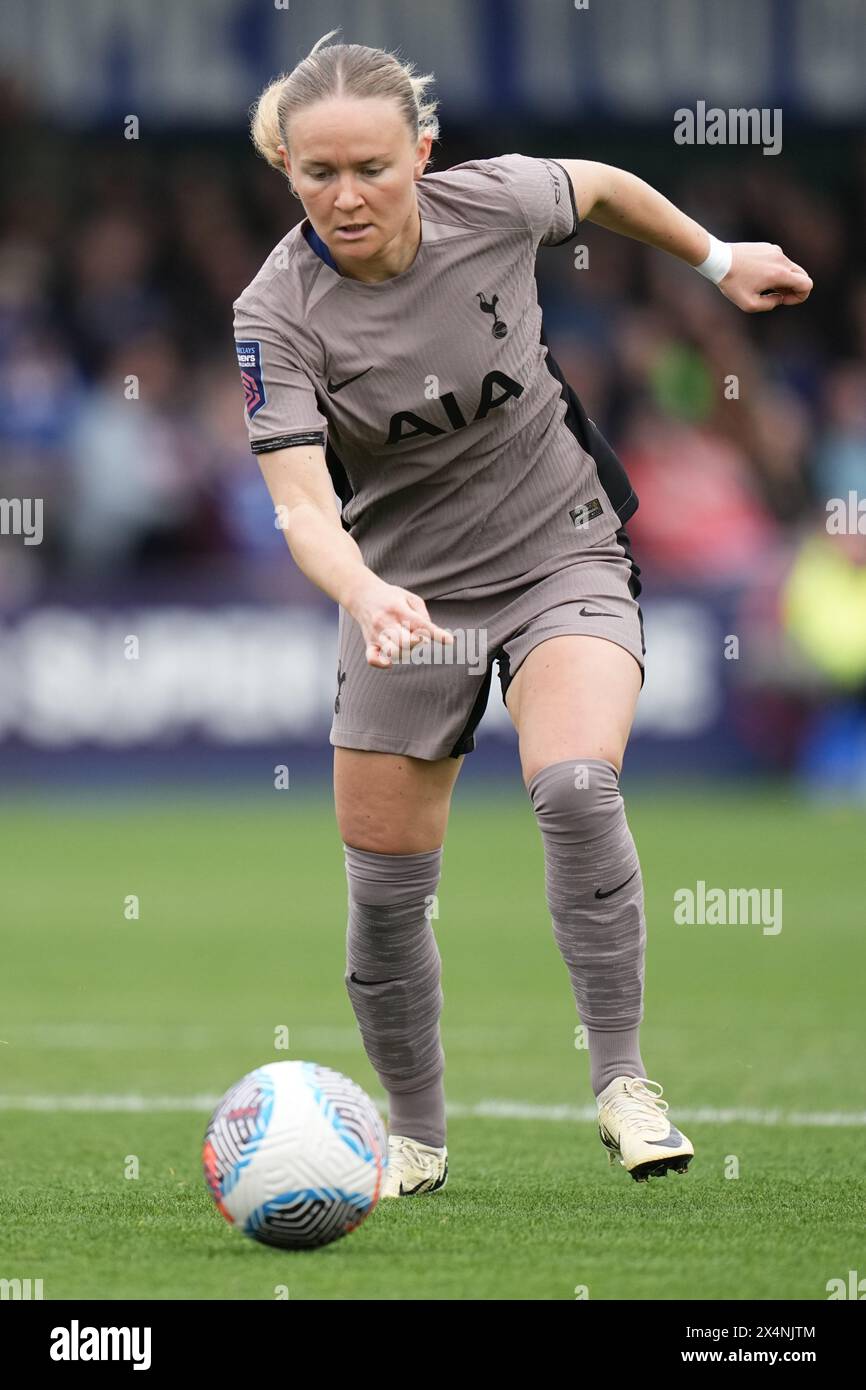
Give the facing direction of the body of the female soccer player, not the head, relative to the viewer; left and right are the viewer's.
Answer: facing the viewer
